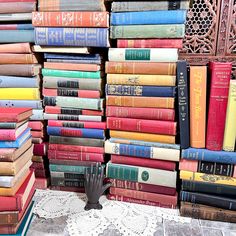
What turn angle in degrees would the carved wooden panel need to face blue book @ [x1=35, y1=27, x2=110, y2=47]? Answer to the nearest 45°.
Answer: approximately 45° to its right

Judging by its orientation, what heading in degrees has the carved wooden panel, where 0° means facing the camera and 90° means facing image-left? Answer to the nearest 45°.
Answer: approximately 0°

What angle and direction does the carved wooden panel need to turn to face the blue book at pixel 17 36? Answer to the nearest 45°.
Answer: approximately 90° to its right

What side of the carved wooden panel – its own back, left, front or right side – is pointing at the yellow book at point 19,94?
right

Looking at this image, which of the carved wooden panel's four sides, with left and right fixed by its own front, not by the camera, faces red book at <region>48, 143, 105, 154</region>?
right
